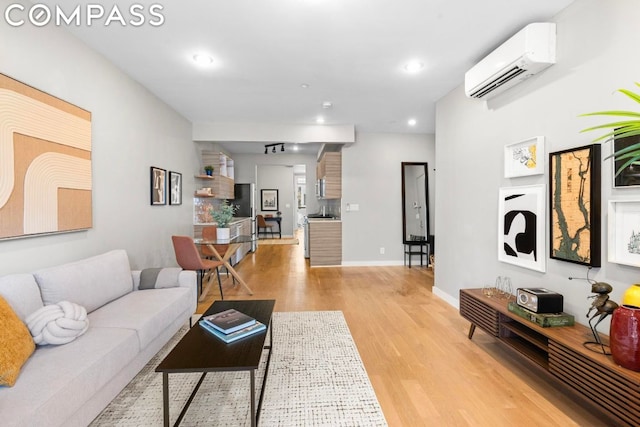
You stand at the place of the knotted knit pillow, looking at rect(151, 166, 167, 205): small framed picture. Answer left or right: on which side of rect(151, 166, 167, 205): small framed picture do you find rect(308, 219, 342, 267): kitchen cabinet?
right

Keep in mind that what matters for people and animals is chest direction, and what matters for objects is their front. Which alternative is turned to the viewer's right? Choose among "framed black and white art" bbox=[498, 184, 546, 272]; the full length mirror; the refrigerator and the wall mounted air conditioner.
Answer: the refrigerator

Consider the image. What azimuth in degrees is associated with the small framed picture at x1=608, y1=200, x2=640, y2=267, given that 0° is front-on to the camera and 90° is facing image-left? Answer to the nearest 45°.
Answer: approximately 45°

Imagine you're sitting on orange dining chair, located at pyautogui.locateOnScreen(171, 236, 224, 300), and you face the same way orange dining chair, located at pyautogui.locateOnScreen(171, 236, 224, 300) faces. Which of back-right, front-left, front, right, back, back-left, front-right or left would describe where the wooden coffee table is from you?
back-right

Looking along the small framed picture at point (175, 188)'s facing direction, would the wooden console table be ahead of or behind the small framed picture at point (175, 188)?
ahead

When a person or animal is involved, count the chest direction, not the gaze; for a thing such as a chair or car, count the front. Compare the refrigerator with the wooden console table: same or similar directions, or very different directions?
very different directions

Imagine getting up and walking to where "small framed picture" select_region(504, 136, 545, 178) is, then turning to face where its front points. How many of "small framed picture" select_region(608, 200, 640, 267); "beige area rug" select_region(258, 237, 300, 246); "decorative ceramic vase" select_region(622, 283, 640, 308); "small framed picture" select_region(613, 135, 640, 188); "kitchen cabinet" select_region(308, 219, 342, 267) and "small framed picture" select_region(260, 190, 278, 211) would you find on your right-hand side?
3

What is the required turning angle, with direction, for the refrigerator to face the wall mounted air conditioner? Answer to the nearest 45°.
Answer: approximately 90° to its right

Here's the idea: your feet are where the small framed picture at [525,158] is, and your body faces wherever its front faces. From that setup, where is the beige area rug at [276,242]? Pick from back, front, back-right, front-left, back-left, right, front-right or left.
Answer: right

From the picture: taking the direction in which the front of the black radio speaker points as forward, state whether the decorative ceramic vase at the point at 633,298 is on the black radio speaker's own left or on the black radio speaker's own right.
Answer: on the black radio speaker's own left

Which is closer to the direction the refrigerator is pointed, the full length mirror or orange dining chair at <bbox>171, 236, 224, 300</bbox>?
the full length mirror

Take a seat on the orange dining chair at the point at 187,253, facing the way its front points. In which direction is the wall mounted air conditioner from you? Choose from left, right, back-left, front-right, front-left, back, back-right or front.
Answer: right

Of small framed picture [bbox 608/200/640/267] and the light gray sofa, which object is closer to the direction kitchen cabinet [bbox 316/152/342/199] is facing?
the light gray sofa

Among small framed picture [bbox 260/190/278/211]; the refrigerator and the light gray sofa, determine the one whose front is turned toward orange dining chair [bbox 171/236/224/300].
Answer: the small framed picture
